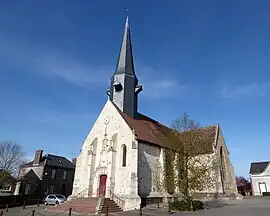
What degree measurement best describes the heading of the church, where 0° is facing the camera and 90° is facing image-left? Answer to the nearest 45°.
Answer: approximately 45°

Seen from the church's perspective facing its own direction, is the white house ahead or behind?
behind

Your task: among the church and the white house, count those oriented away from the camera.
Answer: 0

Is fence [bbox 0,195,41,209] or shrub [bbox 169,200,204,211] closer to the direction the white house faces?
the shrub

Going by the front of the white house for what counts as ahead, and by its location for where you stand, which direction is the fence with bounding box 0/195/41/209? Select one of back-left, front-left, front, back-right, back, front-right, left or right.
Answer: front-right

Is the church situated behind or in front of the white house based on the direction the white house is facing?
in front

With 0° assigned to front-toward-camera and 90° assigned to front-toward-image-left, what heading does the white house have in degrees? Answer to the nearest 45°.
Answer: approximately 0°
